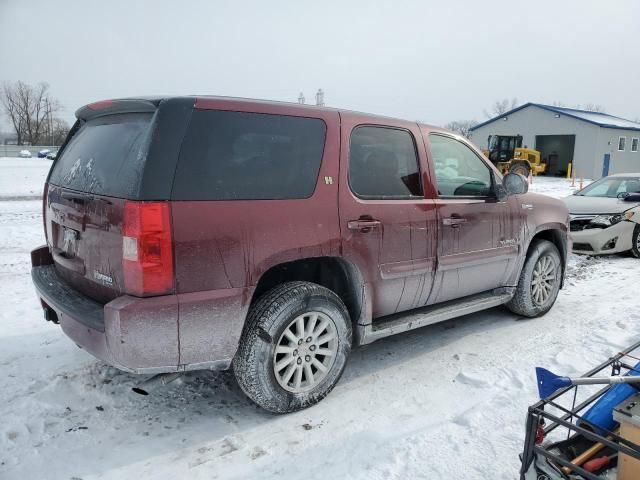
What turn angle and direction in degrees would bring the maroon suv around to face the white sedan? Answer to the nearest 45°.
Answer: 0° — it already faces it

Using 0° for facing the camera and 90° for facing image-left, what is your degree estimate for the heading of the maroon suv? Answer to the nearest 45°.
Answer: approximately 225°

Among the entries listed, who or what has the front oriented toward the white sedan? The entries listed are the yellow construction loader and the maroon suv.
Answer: the maroon suv

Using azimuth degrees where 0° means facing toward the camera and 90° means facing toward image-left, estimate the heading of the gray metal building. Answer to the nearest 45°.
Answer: approximately 45°

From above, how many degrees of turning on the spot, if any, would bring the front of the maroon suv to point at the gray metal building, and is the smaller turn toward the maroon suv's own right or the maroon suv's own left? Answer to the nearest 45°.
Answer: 0° — it already faces it

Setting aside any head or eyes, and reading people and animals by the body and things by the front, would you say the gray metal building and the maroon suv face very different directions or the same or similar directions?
very different directions
